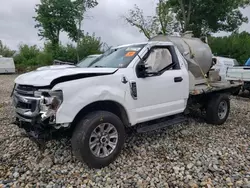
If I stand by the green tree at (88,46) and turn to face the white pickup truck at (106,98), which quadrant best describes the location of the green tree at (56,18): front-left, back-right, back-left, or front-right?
back-right

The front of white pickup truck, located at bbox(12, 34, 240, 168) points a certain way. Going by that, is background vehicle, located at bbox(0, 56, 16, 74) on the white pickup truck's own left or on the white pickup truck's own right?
on the white pickup truck's own right

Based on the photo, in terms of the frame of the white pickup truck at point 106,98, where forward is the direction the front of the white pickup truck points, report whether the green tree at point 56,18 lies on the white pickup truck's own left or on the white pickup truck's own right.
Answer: on the white pickup truck's own right

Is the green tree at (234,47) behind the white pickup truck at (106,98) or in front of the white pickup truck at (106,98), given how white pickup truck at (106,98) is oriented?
behind

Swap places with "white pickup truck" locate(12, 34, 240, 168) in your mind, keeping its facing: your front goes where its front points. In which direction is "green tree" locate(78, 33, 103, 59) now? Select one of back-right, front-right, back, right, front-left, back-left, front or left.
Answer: back-right

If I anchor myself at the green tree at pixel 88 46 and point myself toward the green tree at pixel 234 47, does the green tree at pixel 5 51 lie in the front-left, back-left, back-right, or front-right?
back-left

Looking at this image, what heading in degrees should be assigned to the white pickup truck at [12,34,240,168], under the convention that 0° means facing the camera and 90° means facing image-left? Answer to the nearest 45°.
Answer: approximately 45°

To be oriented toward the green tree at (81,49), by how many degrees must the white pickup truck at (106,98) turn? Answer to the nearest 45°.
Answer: approximately 135° to its right

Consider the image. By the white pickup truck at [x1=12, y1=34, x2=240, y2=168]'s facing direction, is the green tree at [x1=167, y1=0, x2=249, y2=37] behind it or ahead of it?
behind
